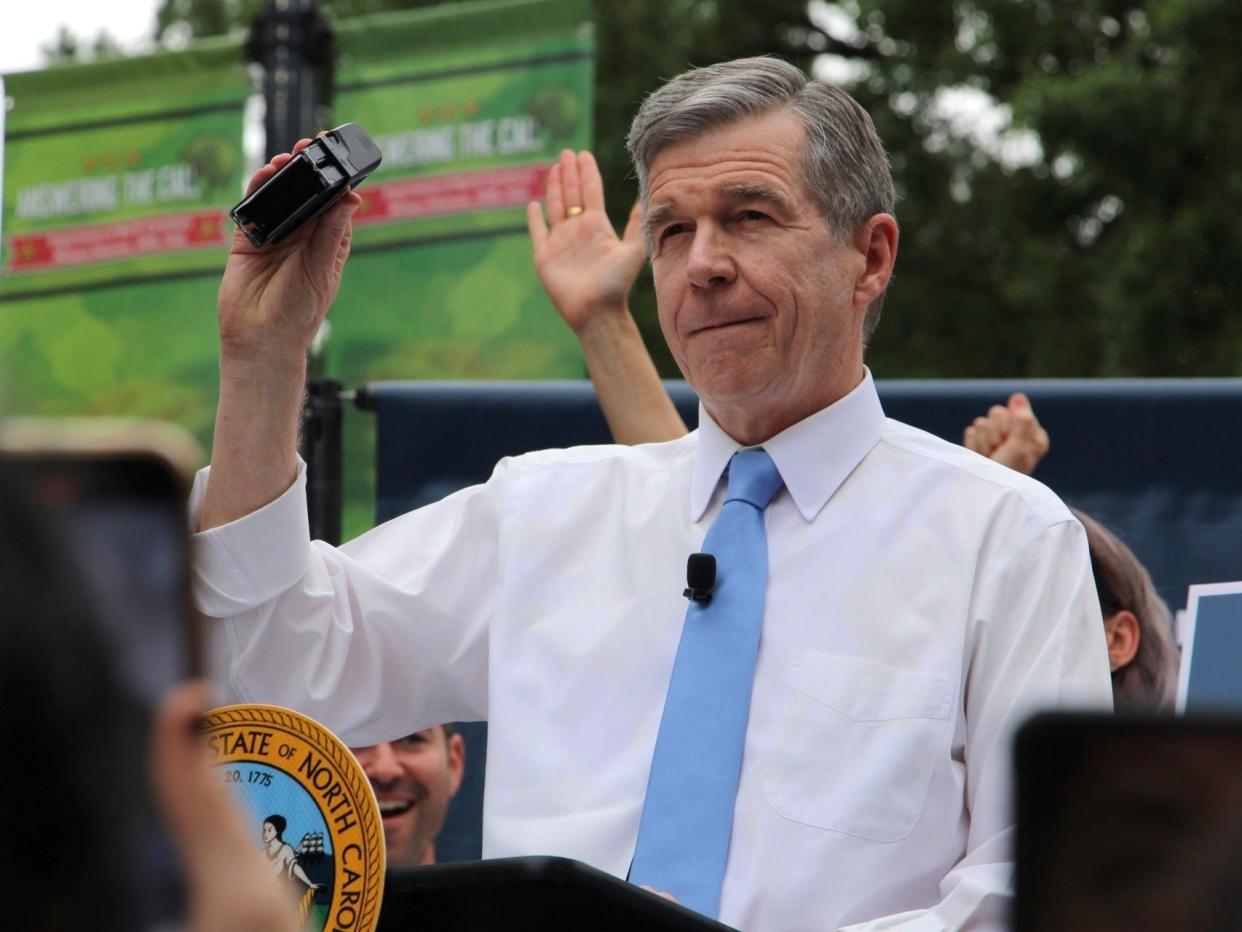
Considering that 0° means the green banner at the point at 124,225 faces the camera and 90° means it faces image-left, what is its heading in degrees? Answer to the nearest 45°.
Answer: approximately 0°

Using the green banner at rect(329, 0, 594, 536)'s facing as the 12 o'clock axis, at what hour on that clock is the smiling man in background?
The smiling man in background is roughly at 12 o'clock from the green banner.

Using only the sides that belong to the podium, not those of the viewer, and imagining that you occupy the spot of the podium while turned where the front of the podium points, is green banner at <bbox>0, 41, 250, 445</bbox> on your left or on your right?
on your right

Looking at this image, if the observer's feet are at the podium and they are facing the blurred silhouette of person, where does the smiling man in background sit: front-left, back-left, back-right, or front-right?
back-right

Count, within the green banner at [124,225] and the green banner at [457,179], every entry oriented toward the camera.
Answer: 2

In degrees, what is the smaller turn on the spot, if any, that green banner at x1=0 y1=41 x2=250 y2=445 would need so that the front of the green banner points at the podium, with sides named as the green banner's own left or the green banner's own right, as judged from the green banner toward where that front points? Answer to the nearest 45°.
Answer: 0° — it already faces it

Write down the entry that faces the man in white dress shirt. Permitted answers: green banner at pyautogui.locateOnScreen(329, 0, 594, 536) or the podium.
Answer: the green banner

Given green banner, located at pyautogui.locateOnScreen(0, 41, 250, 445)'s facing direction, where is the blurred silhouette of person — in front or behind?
in front

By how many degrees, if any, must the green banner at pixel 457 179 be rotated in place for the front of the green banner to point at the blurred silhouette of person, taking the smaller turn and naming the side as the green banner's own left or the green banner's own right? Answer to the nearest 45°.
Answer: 0° — it already faces them

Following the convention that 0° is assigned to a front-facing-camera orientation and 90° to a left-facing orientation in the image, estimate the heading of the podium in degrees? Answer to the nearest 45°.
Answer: approximately 45°

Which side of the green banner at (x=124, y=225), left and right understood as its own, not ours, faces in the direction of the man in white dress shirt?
front

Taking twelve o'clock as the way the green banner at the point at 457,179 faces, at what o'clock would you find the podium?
The podium is roughly at 12 o'clock from the green banner.
